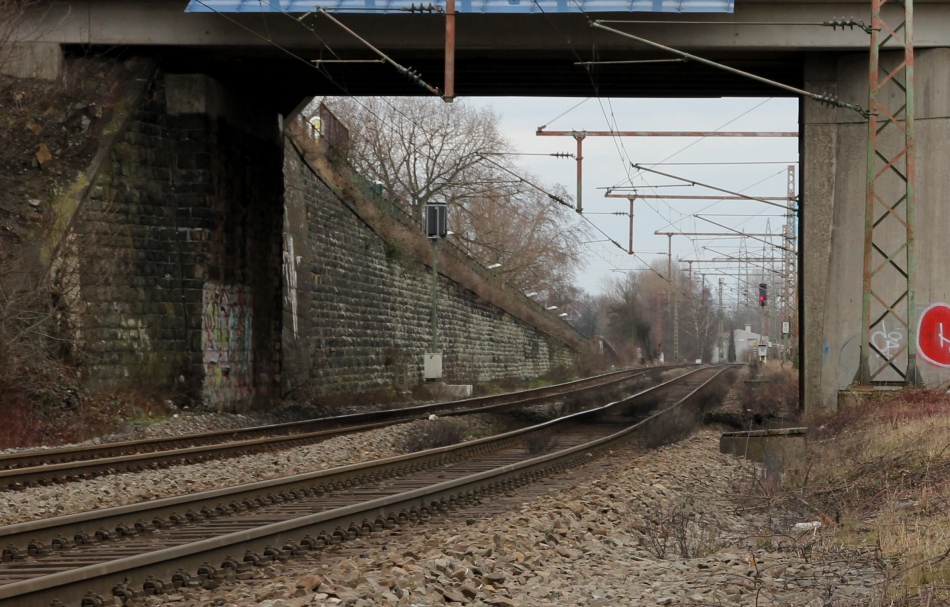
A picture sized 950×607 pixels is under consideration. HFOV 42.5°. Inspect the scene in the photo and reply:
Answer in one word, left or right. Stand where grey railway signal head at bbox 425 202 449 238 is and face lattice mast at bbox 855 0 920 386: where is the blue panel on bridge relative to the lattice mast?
right

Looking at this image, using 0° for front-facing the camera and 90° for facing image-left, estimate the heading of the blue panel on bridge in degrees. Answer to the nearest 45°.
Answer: approximately 0°

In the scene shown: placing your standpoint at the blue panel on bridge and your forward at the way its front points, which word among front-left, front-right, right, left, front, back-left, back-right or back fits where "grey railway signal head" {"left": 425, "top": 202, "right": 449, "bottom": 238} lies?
back

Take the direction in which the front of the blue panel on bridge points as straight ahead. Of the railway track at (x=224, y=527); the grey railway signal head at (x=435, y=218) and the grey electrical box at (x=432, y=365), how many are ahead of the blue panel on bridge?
1

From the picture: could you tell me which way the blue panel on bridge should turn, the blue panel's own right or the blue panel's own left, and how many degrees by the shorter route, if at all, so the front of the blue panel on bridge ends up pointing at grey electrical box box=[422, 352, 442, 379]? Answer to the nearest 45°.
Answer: approximately 180°

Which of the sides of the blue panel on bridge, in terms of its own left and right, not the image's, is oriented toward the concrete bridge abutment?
left

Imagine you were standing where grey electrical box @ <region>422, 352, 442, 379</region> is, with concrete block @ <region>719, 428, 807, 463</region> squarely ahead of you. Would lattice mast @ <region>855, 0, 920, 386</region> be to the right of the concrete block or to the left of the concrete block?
left

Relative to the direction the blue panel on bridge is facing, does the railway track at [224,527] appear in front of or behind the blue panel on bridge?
in front
